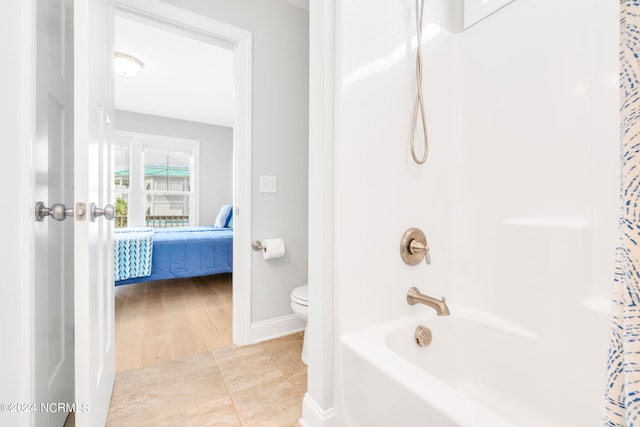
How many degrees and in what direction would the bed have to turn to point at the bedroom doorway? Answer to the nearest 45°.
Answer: approximately 90° to its left

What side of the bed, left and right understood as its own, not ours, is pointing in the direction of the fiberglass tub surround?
left

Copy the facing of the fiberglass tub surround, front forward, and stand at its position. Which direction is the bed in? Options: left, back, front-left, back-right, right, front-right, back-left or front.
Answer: front-right

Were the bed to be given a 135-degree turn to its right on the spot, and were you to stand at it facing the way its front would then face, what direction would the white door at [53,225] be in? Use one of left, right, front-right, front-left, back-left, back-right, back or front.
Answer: back-right

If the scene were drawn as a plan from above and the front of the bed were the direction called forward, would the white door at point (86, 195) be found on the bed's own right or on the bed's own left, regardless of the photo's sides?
on the bed's own left

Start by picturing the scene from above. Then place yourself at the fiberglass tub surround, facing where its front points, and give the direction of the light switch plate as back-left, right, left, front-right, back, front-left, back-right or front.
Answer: front-right

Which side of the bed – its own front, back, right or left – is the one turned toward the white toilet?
left

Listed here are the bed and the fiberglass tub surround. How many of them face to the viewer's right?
0

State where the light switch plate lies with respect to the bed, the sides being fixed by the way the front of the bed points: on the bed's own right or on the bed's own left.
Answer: on the bed's own left

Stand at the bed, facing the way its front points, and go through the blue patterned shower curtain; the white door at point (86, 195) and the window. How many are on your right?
1

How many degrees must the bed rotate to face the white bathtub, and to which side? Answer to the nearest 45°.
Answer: approximately 90° to its left

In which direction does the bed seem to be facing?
to the viewer's left

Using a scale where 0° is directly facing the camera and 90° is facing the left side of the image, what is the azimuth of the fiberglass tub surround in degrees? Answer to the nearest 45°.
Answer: approximately 45°
